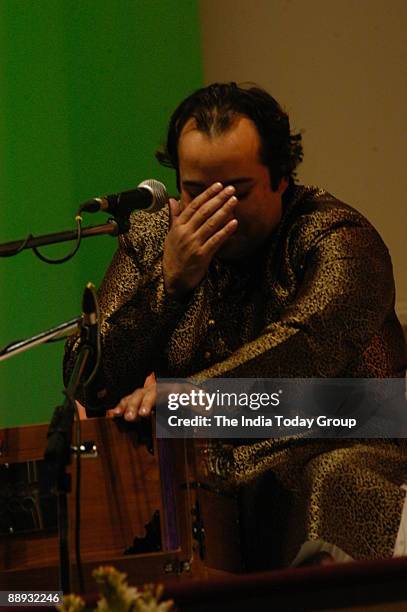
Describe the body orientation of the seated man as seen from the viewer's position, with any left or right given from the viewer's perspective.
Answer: facing the viewer and to the left of the viewer

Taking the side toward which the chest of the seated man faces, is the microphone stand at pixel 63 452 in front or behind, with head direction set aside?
in front
